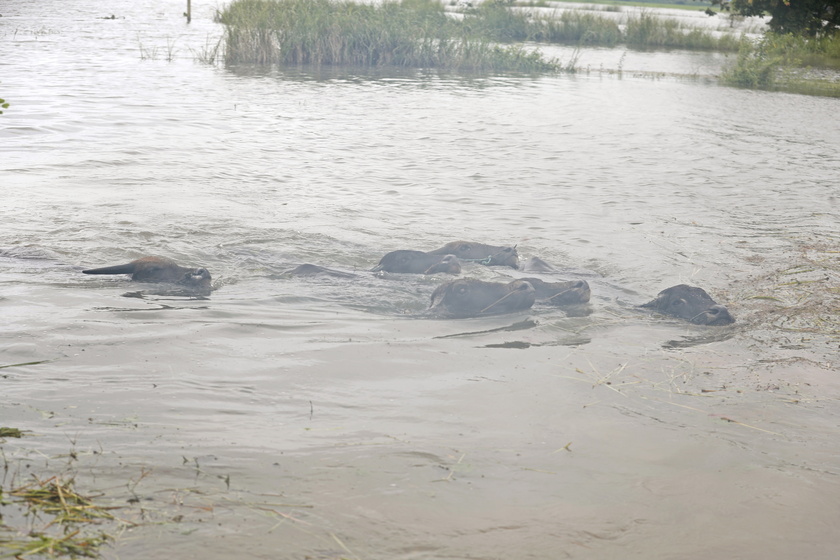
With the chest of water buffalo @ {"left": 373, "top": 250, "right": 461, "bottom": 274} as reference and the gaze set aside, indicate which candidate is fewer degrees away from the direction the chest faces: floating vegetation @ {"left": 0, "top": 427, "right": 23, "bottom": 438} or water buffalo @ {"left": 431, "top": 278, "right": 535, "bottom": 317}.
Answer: the water buffalo

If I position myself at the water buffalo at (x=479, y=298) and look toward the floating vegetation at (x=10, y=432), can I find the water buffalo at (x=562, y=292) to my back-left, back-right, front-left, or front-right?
back-left

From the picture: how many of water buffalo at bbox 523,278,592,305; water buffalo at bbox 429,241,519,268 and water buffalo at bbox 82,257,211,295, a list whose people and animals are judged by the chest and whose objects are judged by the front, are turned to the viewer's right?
3

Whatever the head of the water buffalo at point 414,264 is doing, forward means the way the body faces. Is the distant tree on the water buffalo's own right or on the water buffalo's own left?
on the water buffalo's own left

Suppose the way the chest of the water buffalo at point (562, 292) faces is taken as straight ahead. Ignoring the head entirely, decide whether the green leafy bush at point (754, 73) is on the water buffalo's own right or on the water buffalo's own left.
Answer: on the water buffalo's own left

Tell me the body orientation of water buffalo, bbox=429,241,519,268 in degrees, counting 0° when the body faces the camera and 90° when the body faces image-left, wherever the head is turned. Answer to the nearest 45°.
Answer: approximately 270°

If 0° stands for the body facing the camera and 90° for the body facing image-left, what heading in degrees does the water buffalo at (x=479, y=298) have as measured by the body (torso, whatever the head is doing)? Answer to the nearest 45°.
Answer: approximately 270°

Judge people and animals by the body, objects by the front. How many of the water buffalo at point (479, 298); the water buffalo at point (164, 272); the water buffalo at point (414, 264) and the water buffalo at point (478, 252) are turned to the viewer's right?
4

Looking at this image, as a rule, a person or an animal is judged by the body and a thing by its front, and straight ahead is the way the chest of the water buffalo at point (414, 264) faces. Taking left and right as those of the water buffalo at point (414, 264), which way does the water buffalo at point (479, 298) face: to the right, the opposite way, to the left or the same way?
the same way

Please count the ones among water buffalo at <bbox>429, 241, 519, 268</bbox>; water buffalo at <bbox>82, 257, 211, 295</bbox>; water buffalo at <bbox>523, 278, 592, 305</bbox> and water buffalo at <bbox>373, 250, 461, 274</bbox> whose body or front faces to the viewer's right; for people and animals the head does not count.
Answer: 4

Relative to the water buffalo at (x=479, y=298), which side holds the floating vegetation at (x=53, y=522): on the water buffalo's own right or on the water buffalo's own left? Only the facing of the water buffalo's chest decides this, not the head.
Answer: on the water buffalo's own right

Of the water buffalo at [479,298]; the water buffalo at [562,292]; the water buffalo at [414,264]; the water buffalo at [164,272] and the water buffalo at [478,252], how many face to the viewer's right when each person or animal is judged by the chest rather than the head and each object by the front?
5

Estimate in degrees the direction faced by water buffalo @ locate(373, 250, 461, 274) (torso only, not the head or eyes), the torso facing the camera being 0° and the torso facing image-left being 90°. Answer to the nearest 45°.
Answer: approximately 270°

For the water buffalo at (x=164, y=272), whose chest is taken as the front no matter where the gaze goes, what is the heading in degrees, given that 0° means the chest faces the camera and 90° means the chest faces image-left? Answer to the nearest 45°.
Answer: approximately 270°

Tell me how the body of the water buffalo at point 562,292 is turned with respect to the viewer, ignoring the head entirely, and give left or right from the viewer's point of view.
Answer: facing to the right of the viewer

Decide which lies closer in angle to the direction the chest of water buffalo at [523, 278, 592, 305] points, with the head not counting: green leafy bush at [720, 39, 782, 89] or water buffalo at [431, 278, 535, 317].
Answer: the green leafy bush

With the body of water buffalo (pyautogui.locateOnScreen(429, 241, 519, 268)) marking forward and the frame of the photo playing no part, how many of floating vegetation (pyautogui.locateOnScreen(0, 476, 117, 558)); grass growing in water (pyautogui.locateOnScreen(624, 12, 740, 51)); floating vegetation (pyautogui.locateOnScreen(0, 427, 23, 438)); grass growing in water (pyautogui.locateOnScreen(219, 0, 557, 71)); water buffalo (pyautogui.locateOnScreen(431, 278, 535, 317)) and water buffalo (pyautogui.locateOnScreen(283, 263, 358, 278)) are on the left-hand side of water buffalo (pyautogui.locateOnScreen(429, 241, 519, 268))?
2

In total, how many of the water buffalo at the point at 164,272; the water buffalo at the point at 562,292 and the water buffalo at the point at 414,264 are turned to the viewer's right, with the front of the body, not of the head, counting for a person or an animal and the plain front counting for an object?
3

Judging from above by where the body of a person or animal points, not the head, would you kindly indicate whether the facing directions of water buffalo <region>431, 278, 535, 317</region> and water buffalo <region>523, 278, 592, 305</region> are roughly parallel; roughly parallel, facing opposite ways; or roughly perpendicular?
roughly parallel
